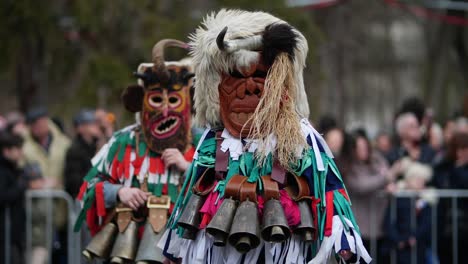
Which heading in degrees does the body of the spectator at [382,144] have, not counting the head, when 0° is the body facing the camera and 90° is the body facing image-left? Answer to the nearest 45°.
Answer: approximately 0°

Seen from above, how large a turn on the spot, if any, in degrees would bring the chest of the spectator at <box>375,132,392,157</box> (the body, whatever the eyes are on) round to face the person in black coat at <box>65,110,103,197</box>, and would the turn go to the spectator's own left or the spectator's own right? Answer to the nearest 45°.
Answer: approximately 45° to the spectator's own right

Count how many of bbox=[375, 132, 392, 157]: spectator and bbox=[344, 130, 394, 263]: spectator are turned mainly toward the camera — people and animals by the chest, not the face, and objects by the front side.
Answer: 2

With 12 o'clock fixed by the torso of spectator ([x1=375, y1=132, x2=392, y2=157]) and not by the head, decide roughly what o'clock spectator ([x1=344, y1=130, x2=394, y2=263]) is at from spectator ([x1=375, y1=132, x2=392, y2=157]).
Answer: spectator ([x1=344, y1=130, x2=394, y2=263]) is roughly at 12 o'clock from spectator ([x1=375, y1=132, x2=392, y2=157]).
